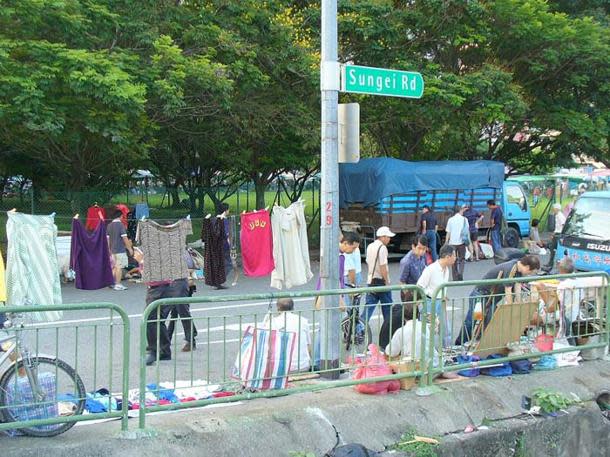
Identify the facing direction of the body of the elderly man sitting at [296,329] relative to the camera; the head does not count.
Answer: away from the camera

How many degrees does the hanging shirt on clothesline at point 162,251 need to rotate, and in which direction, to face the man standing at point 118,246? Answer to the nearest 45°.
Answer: approximately 180°

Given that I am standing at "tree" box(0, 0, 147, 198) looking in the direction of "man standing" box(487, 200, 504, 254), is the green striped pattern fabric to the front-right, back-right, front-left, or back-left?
front-right

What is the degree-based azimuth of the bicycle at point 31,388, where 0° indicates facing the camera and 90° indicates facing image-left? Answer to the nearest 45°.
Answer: approximately 270°

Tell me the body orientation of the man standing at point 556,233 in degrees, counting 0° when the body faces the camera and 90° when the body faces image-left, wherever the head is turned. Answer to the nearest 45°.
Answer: approximately 90°

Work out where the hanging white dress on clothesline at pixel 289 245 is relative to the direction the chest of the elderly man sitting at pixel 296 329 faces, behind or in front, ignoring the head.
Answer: in front

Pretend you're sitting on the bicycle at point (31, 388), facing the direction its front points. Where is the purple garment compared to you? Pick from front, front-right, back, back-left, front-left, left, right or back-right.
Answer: left

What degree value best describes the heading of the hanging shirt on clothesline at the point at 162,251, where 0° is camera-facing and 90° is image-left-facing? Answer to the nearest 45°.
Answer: approximately 0°

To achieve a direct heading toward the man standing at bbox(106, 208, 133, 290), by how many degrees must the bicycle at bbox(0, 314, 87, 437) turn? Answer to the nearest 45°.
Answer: approximately 90° to its left

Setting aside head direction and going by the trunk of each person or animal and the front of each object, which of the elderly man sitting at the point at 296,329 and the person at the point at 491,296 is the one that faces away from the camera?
the elderly man sitting

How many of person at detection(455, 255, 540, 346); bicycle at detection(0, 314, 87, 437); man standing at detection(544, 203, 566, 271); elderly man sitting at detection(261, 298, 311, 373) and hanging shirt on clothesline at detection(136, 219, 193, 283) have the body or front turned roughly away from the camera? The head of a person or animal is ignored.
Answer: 1
